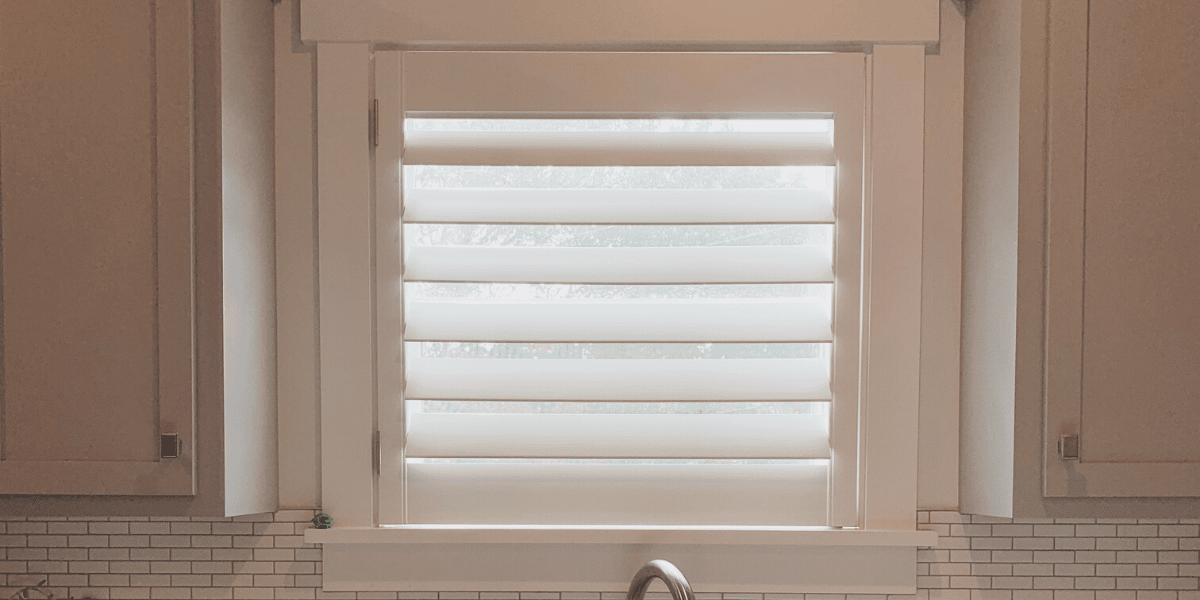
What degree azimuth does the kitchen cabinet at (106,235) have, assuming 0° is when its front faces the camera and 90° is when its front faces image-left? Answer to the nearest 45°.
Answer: approximately 0°

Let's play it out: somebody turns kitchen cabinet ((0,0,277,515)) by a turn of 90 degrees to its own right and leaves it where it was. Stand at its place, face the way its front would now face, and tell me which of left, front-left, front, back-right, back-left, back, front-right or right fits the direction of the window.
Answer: back

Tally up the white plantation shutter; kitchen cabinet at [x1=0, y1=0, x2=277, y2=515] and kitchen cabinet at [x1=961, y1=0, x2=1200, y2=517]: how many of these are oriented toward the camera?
3

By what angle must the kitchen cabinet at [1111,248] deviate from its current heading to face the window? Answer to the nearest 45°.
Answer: approximately 90° to its right

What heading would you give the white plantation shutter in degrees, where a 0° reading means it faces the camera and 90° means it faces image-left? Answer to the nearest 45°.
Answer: approximately 0°

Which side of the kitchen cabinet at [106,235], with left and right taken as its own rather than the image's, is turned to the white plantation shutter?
left
